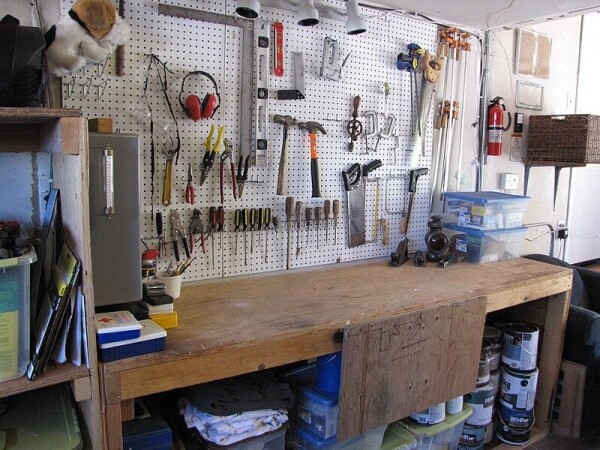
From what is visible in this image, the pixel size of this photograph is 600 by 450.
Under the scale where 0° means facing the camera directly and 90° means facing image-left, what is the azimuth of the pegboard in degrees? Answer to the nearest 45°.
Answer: approximately 315°

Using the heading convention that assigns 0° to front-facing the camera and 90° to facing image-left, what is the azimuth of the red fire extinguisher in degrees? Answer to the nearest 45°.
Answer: approximately 0°

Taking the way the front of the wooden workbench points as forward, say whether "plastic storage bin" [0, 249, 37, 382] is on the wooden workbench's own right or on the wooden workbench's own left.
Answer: on the wooden workbench's own right

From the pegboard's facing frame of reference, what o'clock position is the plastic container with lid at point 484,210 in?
The plastic container with lid is roughly at 10 o'clock from the pegboard.

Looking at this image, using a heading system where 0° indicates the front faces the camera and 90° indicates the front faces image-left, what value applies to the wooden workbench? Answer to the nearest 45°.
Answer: approximately 315°
